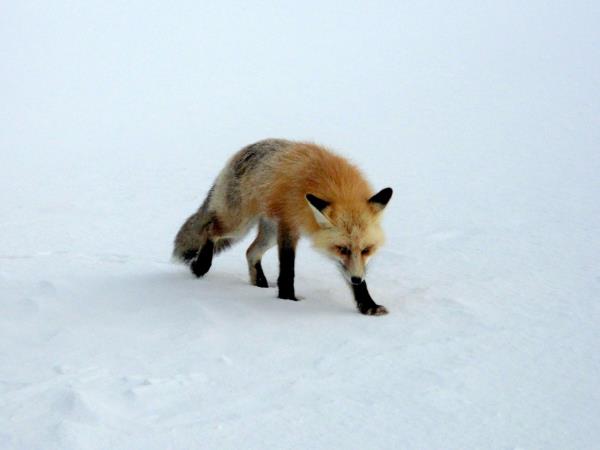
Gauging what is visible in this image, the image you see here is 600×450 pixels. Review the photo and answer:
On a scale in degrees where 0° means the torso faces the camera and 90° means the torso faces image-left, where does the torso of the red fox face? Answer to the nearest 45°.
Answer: approximately 315°
